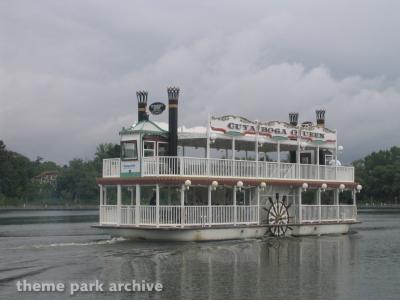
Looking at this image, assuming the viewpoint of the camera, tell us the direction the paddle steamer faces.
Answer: facing the viewer and to the left of the viewer
